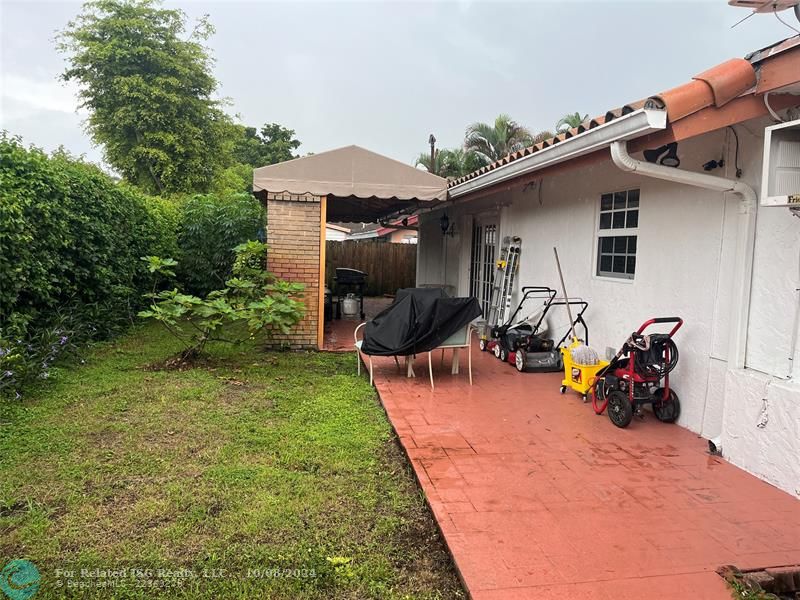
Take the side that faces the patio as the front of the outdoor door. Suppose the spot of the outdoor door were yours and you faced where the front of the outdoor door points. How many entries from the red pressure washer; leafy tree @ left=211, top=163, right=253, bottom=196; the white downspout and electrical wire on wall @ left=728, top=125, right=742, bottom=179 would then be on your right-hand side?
1

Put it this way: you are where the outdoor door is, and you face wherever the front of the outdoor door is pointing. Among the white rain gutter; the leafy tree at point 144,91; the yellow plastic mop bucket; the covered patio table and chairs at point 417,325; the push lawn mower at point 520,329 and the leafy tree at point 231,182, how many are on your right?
2

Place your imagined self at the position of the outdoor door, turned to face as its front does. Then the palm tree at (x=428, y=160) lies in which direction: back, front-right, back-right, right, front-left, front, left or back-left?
back-right

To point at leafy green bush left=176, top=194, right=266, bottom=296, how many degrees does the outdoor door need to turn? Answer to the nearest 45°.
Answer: approximately 45° to its right

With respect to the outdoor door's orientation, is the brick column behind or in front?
in front

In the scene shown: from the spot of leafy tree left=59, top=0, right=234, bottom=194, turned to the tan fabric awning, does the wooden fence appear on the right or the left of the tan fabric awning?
left

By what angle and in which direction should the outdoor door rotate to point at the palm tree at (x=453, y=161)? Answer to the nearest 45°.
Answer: approximately 135° to its right

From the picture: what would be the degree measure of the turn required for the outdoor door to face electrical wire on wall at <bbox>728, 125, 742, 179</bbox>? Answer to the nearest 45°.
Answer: approximately 45° to its left

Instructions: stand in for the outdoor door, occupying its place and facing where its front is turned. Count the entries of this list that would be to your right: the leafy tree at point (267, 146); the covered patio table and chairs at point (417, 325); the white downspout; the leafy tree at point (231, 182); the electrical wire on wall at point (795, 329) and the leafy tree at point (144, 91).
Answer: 3

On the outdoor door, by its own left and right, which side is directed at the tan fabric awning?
front

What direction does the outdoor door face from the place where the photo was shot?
facing the viewer and to the left of the viewer

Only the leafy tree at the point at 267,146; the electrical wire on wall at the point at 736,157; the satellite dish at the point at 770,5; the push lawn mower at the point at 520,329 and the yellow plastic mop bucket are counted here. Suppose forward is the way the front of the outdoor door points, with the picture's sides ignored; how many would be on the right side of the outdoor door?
1

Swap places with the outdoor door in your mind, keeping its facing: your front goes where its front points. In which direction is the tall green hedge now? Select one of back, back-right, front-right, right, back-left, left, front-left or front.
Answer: front

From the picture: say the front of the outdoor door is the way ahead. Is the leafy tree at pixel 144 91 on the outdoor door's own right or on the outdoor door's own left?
on the outdoor door's own right

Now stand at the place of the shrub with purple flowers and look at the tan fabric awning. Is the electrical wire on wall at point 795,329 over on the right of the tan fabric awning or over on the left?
right

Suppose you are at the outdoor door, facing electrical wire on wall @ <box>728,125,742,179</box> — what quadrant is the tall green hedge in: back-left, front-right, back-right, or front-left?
front-right

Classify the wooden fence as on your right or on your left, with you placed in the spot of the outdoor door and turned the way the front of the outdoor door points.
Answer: on your right

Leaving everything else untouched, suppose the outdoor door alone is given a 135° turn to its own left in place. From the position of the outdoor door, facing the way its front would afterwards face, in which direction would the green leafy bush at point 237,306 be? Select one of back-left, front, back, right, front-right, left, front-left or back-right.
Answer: back-right

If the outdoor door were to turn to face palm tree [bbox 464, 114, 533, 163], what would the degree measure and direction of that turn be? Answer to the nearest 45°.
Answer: approximately 135° to its right
